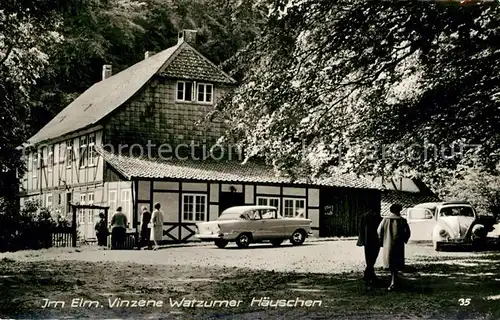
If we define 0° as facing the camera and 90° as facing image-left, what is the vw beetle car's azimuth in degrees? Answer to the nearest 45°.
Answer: approximately 315°

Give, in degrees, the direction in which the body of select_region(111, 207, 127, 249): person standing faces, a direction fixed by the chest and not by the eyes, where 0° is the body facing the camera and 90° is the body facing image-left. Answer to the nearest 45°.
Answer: approximately 180°

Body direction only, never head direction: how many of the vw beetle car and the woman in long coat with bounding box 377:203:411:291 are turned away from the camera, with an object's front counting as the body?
1

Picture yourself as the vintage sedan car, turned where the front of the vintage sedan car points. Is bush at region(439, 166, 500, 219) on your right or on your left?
on your right

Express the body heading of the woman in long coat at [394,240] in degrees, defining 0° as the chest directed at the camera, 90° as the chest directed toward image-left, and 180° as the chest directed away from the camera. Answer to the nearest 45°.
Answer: approximately 180°

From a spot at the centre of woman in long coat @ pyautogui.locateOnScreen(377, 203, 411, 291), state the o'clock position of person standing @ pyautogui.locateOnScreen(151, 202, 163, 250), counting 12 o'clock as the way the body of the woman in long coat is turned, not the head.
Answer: The person standing is roughly at 10 o'clock from the woman in long coat.

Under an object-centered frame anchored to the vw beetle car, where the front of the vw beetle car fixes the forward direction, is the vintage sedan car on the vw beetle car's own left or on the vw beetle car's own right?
on the vw beetle car's own right

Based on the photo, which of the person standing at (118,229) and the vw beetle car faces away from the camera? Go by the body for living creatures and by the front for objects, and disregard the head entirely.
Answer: the person standing
